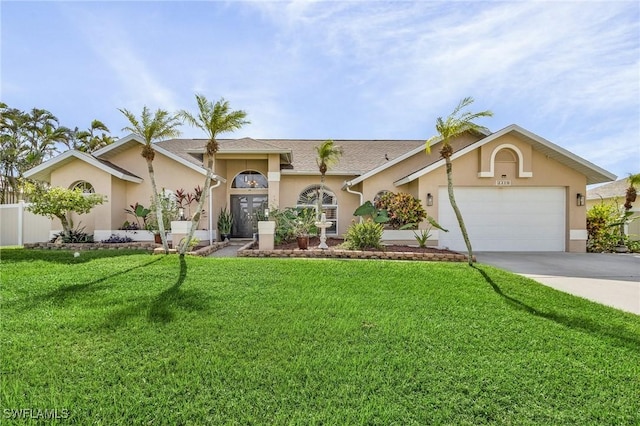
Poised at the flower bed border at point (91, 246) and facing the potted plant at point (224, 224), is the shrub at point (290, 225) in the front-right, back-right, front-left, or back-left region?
front-right

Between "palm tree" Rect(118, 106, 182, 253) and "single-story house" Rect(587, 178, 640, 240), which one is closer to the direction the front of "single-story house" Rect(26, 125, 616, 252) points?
the palm tree

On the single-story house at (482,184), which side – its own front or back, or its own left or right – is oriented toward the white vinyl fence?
right

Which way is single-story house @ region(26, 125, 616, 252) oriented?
toward the camera

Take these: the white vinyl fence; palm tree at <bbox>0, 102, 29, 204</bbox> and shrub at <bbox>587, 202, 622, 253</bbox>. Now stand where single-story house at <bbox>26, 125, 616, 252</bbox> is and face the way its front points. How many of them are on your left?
1

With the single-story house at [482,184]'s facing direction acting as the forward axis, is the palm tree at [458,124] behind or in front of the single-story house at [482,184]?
in front

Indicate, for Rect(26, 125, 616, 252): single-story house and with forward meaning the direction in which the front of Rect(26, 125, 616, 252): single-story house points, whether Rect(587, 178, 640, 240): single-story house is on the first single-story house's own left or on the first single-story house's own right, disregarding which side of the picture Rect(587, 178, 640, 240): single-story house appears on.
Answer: on the first single-story house's own left

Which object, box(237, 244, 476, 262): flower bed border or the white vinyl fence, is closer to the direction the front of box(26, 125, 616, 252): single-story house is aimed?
the flower bed border

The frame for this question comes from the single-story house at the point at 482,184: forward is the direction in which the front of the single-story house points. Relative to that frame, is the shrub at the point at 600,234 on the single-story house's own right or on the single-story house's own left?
on the single-story house's own left

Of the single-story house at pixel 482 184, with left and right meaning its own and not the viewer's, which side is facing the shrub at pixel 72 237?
right
